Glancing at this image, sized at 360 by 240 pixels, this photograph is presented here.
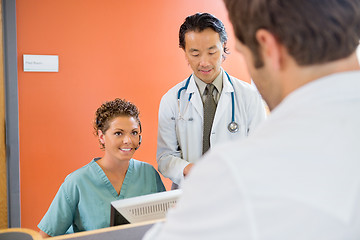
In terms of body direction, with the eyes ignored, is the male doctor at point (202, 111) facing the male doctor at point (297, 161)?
yes

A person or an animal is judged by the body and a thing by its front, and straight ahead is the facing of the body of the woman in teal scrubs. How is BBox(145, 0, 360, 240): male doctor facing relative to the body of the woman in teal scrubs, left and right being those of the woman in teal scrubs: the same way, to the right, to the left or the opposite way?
the opposite way

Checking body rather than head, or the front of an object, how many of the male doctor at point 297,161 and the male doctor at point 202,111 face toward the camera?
1

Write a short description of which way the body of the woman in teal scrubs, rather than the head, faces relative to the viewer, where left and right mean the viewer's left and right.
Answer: facing the viewer and to the right of the viewer

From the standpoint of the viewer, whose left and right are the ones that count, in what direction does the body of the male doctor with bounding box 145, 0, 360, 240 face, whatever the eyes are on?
facing away from the viewer and to the left of the viewer

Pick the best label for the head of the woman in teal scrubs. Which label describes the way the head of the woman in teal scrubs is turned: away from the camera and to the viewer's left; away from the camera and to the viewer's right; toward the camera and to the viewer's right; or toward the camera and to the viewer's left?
toward the camera and to the viewer's right

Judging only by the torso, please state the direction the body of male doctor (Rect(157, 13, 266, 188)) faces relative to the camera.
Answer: toward the camera

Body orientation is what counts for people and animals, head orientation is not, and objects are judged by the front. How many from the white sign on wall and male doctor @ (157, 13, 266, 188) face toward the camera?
2

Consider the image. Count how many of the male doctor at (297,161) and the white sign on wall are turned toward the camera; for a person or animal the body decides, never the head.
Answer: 1

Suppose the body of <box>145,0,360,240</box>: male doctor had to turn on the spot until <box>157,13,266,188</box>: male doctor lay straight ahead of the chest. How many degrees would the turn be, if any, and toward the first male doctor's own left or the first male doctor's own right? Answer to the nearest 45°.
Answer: approximately 45° to the first male doctor's own right

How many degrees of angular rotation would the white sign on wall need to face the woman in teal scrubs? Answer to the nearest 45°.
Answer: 0° — it already faces them
